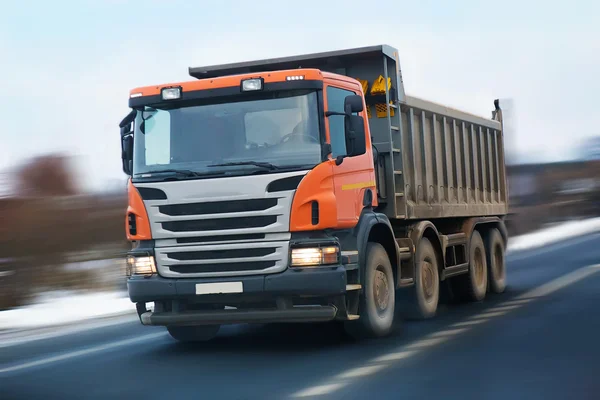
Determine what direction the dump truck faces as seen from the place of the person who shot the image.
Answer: facing the viewer and to the left of the viewer
